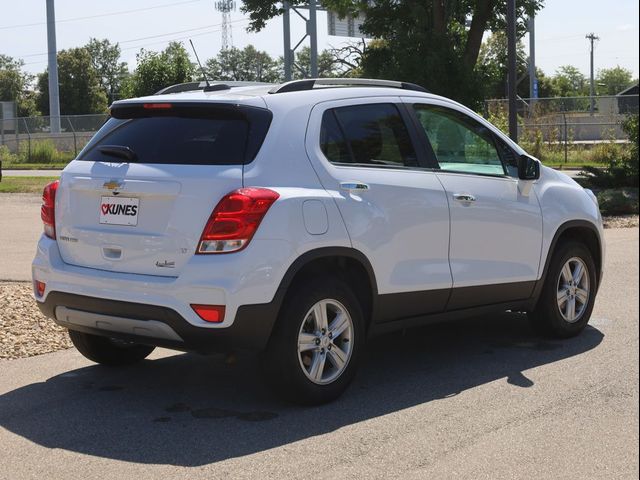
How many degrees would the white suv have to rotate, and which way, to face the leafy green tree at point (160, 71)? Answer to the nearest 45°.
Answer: approximately 45° to its left

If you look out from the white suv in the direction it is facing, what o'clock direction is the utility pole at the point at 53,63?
The utility pole is roughly at 10 o'clock from the white suv.

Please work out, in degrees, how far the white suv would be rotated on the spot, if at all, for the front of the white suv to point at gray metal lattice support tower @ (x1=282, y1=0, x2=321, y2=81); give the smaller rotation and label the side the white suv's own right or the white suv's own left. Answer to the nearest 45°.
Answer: approximately 45° to the white suv's own left

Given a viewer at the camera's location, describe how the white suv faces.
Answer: facing away from the viewer and to the right of the viewer

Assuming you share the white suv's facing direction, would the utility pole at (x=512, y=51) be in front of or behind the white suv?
in front

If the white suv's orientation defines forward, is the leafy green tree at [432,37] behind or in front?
in front
